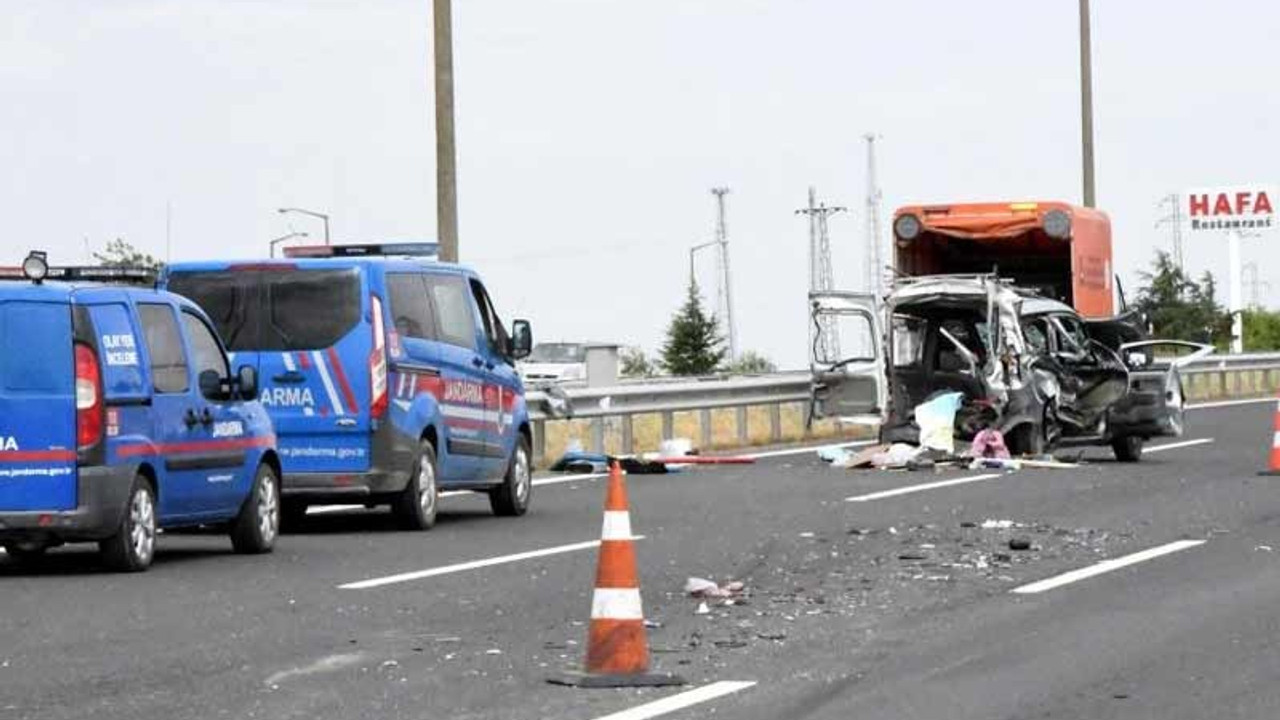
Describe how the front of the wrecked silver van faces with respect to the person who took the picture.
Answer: facing away from the viewer and to the right of the viewer

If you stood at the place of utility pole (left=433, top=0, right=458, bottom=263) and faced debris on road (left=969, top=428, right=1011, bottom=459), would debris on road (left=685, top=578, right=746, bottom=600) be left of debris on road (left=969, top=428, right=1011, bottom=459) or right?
right

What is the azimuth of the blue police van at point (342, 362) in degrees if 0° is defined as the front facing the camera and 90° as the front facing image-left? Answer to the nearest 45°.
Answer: approximately 225°

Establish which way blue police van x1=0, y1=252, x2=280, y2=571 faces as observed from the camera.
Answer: facing away from the viewer and to the right of the viewer

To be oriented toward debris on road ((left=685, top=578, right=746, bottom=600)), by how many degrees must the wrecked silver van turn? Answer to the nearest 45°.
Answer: approximately 135° to its right
